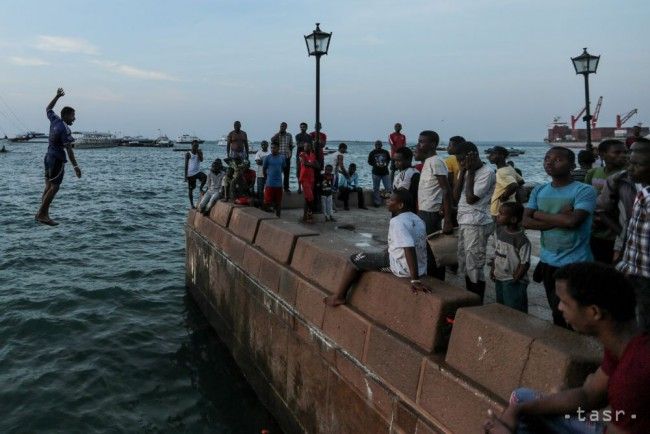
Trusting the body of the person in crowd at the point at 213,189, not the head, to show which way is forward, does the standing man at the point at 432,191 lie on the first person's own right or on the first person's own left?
on the first person's own left

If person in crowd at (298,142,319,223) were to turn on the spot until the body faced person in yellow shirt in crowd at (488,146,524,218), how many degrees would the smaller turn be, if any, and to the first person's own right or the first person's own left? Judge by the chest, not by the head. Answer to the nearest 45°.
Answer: approximately 45° to the first person's own left

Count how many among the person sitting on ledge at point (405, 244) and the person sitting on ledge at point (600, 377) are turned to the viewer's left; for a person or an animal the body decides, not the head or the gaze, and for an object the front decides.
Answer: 2

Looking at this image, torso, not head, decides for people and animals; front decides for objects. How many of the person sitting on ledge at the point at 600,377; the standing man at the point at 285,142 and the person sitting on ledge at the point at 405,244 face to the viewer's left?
2

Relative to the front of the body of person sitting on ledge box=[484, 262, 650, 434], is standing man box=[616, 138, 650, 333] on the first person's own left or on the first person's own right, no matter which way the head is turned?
on the first person's own right

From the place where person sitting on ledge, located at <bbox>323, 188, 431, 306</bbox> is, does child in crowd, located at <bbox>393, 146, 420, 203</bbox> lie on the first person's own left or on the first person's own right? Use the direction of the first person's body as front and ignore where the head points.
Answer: on the first person's own right

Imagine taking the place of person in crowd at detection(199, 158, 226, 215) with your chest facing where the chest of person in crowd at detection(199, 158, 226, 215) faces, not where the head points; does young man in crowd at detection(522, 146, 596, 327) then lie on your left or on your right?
on your left

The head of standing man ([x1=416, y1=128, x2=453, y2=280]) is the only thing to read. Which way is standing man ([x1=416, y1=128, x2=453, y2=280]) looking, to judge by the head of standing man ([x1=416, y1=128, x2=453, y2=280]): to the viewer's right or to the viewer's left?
to the viewer's left

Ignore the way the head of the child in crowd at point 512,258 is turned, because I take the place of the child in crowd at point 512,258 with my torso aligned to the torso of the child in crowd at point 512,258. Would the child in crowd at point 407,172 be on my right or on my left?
on my right

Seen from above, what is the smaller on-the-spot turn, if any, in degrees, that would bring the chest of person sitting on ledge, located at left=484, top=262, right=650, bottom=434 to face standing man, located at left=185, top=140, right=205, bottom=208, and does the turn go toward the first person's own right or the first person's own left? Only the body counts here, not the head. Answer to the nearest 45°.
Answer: approximately 45° to the first person's own right

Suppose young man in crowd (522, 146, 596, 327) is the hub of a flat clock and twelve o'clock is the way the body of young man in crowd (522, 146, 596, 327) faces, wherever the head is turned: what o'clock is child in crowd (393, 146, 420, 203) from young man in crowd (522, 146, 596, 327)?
child in crowd (393, 146, 420, 203) is roughly at 3 o'clock from young man in crowd (522, 146, 596, 327).
